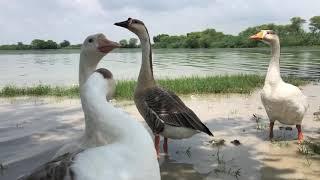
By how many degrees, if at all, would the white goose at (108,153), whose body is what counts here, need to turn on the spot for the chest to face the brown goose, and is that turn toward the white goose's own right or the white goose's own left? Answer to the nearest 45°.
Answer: approximately 90° to the white goose's own left

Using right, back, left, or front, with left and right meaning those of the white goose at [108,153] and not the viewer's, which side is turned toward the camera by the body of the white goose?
right

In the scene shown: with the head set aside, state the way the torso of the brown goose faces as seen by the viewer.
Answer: to the viewer's left

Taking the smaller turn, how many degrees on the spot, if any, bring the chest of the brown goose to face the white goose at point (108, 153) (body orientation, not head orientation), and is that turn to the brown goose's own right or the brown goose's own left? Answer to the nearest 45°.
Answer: approximately 90° to the brown goose's own left
